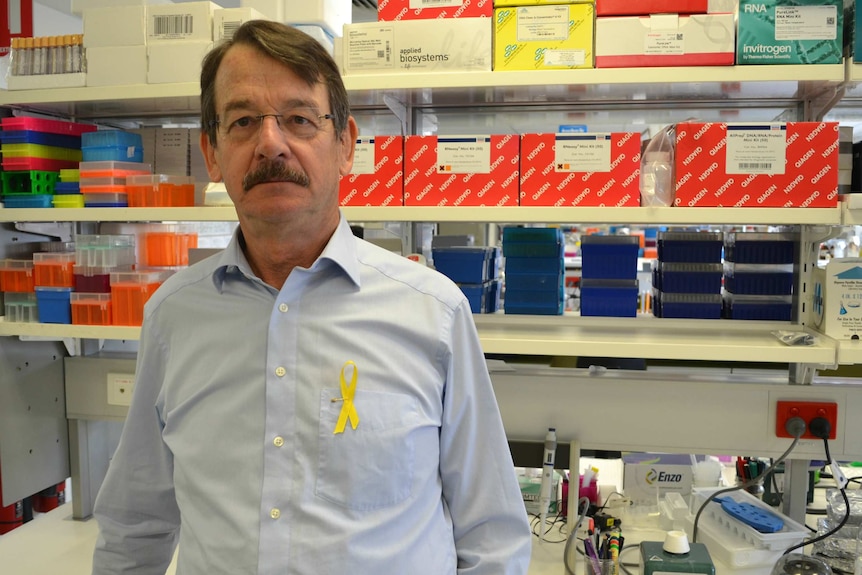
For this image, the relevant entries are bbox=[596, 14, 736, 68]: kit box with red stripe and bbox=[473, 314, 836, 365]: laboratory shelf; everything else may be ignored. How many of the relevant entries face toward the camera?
2

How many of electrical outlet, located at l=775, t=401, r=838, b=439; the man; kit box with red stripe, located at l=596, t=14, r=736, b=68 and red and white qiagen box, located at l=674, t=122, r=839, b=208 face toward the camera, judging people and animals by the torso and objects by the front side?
4

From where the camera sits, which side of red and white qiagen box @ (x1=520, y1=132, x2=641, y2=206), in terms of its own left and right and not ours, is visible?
front

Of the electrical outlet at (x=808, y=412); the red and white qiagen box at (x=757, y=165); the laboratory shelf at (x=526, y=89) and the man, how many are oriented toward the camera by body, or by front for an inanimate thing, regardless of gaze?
4

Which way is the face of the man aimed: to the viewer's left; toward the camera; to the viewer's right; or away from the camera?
toward the camera

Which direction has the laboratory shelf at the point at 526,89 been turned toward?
toward the camera

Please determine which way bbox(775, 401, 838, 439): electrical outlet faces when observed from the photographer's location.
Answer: facing the viewer

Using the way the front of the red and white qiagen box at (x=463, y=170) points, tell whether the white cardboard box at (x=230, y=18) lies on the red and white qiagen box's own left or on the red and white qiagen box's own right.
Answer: on the red and white qiagen box's own right

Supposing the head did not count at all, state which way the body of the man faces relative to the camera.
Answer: toward the camera

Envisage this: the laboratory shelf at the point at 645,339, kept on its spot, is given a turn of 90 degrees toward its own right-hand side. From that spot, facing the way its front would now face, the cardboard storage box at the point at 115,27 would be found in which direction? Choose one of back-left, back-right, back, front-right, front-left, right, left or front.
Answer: front
